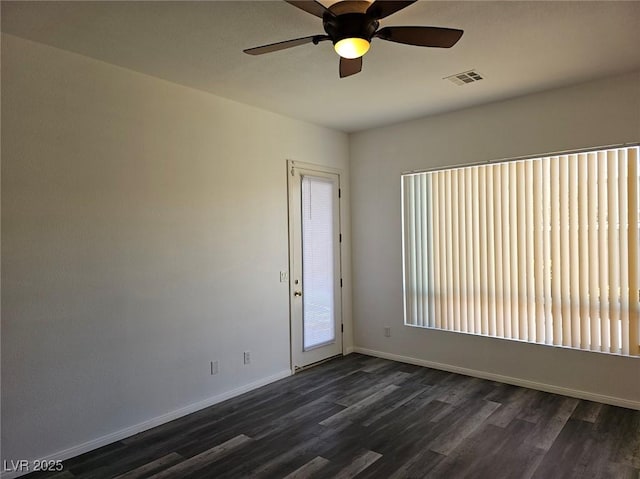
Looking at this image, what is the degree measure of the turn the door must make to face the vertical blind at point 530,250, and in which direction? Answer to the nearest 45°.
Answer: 0° — it already faces it

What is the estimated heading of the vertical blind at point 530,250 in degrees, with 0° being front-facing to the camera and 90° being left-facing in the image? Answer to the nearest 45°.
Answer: approximately 45°

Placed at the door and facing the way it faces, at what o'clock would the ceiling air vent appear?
The ceiling air vent is roughly at 12 o'clock from the door.

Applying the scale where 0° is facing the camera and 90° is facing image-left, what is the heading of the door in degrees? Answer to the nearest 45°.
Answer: approximately 315°

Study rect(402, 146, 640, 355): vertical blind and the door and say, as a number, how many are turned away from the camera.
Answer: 0

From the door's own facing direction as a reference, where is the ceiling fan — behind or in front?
in front

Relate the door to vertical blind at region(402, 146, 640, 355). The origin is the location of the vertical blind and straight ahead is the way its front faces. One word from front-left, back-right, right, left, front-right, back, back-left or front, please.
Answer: front-right
